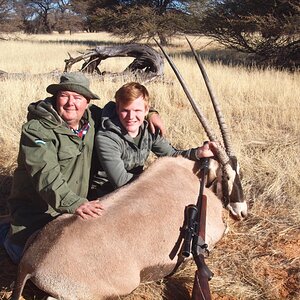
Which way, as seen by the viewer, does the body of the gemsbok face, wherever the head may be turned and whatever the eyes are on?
to the viewer's right

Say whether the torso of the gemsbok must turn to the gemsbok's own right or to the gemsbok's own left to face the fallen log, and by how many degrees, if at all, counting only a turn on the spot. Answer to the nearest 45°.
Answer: approximately 90° to the gemsbok's own left

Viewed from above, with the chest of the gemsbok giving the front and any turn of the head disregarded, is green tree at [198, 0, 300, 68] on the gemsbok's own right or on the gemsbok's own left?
on the gemsbok's own left
